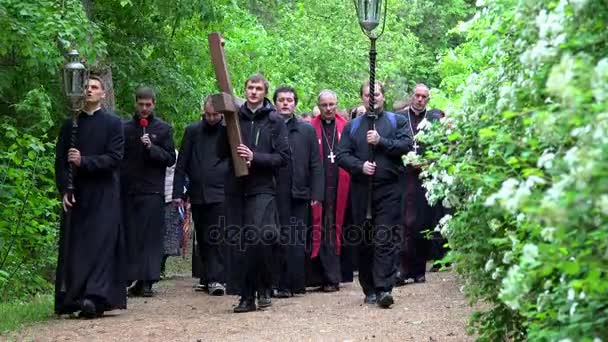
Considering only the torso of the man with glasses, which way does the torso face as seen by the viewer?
toward the camera

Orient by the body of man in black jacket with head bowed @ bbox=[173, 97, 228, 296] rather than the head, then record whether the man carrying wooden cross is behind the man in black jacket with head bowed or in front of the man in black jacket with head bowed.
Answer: in front

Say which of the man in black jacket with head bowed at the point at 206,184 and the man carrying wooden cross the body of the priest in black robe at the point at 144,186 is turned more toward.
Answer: the man carrying wooden cross

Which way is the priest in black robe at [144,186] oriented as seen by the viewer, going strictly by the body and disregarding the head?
toward the camera

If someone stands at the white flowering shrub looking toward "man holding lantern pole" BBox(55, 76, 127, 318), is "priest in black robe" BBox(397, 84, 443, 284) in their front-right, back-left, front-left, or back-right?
front-right

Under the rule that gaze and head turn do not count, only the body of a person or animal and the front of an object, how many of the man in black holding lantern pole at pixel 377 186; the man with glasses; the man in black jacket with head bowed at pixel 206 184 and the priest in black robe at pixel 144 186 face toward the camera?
4

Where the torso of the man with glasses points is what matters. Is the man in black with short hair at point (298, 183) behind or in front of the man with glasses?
in front

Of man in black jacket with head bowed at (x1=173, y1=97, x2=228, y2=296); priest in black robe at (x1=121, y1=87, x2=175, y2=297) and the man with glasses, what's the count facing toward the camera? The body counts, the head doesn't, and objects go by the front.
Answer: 3

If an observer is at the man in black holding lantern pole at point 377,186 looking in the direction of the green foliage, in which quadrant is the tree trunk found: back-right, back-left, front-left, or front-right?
front-right

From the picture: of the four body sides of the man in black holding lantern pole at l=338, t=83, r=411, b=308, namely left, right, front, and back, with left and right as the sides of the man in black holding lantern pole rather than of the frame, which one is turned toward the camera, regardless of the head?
front

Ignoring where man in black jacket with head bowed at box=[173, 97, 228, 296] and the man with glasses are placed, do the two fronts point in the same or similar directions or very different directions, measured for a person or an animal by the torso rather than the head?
same or similar directions

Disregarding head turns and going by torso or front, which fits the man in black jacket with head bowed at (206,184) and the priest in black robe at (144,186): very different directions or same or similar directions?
same or similar directions

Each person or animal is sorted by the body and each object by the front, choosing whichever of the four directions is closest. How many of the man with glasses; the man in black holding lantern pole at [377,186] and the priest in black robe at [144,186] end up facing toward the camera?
3

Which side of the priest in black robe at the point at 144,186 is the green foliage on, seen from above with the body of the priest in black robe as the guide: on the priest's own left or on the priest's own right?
on the priest's own right

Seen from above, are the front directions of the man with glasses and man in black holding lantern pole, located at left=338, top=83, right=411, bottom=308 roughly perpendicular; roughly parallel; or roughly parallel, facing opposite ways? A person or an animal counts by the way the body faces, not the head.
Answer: roughly parallel
